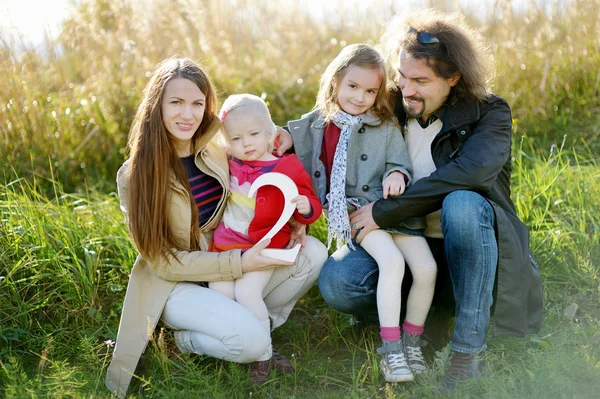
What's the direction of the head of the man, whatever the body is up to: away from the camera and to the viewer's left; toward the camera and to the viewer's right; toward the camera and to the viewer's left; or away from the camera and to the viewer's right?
toward the camera and to the viewer's left

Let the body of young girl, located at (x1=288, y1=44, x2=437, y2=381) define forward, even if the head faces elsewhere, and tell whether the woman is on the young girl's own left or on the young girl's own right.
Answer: on the young girl's own right

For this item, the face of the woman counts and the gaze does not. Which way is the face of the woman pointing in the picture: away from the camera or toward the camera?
toward the camera

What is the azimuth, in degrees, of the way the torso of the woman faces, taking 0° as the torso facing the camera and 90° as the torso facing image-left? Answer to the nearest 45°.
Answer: approximately 315°

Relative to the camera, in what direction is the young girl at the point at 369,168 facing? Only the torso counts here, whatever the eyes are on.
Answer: toward the camera

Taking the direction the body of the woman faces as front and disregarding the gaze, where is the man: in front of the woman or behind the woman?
in front

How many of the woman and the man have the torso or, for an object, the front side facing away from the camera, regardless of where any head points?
0

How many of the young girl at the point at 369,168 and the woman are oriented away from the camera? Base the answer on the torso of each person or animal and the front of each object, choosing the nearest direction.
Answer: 0

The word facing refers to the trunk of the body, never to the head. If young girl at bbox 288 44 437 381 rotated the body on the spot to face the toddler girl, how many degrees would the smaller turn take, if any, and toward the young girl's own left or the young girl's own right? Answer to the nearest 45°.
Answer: approximately 90° to the young girl's own right

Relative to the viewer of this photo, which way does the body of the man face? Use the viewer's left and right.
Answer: facing the viewer and to the left of the viewer
